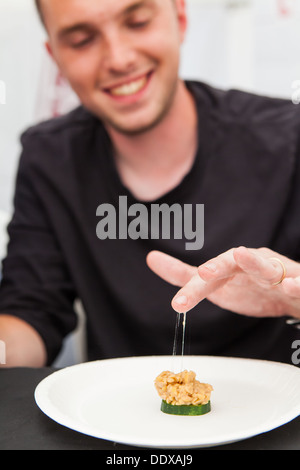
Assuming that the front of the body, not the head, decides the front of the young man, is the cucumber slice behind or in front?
in front

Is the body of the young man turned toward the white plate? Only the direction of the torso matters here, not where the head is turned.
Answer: yes

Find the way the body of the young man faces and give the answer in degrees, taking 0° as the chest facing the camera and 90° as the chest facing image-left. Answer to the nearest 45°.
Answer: approximately 0°
